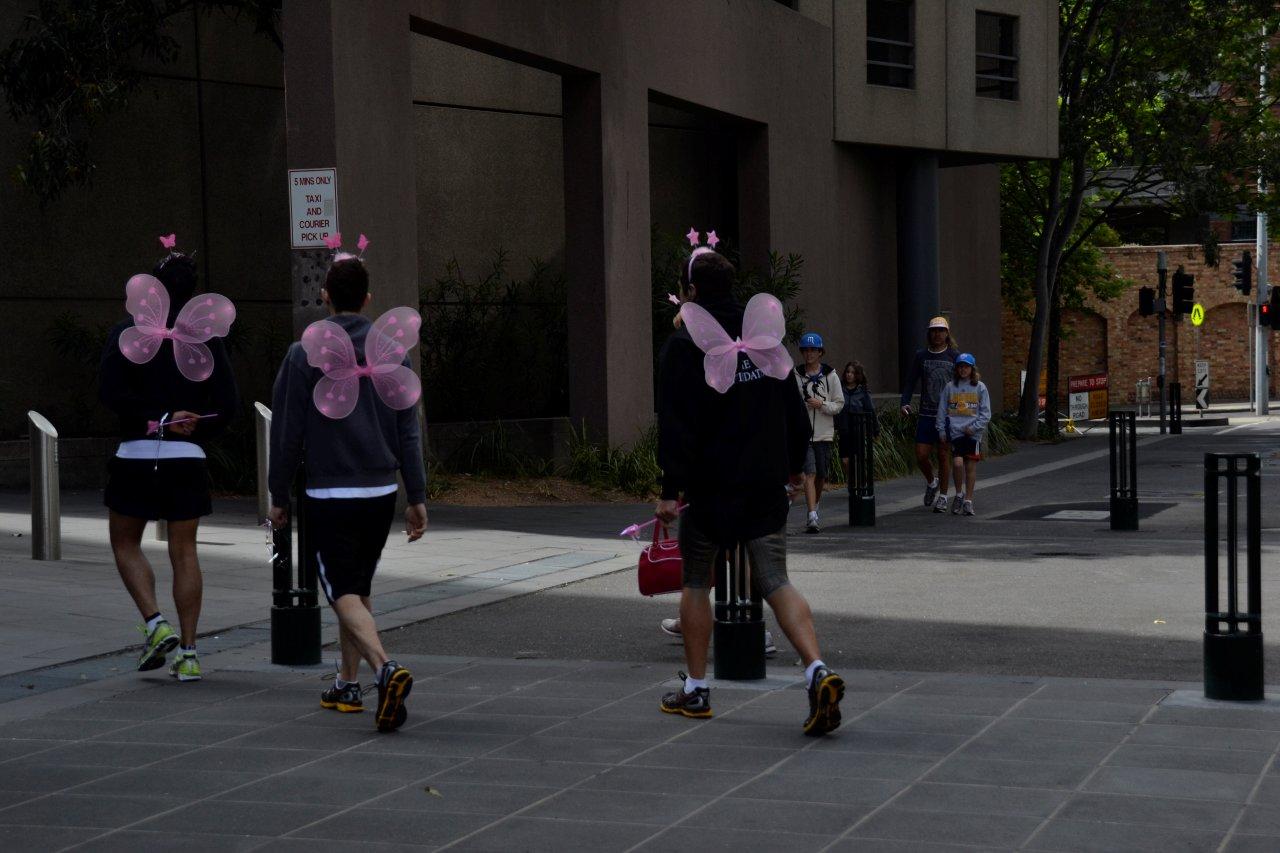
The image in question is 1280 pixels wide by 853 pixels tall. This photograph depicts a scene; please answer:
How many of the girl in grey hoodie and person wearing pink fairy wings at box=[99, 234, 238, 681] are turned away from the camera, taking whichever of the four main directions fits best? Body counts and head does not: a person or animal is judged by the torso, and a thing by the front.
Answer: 1

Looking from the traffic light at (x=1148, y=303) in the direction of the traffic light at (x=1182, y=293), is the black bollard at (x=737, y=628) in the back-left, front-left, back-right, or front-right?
back-right

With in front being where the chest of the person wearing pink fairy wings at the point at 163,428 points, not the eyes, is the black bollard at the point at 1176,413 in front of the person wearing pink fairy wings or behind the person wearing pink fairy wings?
in front

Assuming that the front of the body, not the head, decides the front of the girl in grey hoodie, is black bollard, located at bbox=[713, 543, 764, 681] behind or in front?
in front

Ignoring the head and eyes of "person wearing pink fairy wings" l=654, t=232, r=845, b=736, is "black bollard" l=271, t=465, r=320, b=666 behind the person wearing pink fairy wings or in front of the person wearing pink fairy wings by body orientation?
in front

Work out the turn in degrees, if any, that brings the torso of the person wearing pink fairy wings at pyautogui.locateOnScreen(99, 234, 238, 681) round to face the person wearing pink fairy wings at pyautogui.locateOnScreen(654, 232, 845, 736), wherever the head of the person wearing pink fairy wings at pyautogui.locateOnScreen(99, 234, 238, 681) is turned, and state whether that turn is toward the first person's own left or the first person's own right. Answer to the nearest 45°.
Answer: approximately 135° to the first person's own right

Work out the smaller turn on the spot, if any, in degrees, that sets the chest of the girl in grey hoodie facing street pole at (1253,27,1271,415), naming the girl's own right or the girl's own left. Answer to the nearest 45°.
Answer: approximately 180°

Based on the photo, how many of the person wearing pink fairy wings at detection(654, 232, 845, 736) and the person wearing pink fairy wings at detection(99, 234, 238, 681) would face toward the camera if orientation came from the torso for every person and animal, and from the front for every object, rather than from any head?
0

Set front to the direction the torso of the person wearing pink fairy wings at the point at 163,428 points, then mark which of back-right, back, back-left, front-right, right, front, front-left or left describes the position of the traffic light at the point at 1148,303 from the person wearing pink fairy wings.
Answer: front-right

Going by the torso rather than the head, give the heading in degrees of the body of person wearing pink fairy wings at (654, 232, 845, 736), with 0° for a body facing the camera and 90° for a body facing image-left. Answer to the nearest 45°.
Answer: approximately 135°

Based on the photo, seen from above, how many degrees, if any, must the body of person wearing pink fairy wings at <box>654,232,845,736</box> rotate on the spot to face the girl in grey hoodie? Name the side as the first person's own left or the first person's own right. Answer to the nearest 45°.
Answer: approximately 45° to the first person's own right

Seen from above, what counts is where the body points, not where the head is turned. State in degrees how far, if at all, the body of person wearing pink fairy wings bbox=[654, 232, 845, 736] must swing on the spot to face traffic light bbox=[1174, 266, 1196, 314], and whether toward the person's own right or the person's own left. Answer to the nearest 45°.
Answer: approximately 45° to the person's own right

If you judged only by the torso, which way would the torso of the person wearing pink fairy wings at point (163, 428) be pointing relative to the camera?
away from the camera

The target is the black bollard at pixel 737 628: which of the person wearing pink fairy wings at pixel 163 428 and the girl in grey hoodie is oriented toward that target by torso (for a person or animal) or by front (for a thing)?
the girl in grey hoodie

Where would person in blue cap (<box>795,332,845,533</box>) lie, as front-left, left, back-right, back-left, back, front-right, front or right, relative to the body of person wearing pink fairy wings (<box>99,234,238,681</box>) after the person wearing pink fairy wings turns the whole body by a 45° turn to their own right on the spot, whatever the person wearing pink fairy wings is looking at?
front

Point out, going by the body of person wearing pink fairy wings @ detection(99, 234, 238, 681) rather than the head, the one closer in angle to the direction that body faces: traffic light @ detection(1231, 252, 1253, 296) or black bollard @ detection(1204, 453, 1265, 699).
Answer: the traffic light
